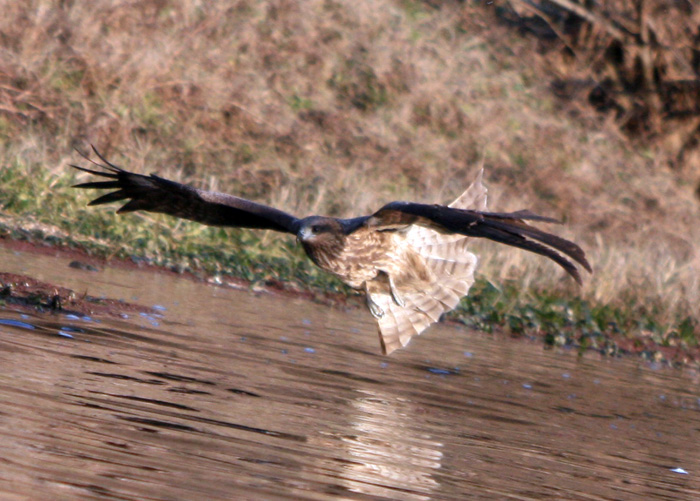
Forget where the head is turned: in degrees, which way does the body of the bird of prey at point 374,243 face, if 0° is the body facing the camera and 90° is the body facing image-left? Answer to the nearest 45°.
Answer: approximately 45°
